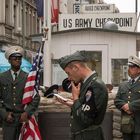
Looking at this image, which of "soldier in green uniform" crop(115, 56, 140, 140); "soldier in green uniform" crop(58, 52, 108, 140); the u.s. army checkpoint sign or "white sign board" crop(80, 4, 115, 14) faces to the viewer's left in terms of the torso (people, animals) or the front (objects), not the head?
"soldier in green uniform" crop(58, 52, 108, 140)

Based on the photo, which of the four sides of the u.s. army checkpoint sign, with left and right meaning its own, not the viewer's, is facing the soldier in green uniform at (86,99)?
front

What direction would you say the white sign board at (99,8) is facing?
toward the camera

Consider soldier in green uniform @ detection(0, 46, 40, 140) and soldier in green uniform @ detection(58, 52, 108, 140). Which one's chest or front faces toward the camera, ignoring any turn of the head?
soldier in green uniform @ detection(0, 46, 40, 140)

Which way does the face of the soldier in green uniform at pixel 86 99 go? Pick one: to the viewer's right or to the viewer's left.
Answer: to the viewer's left

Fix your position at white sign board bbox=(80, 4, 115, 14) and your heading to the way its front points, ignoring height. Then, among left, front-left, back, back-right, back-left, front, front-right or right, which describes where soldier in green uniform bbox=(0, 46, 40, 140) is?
front

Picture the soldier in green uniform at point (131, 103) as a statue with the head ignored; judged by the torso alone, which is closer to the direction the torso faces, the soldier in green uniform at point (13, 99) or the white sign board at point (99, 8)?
the soldier in green uniform

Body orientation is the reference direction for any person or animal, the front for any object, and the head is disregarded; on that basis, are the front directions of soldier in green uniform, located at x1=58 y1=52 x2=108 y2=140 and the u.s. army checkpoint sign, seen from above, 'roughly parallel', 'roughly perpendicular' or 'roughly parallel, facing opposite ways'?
roughly perpendicular

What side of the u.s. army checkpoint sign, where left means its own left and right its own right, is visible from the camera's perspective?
front

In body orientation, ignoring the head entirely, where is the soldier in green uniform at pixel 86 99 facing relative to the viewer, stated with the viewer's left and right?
facing to the left of the viewer

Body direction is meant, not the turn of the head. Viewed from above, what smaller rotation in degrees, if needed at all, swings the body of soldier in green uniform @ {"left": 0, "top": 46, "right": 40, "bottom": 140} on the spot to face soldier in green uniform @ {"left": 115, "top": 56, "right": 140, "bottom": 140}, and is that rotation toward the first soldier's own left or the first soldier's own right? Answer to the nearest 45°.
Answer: approximately 90° to the first soldier's own left

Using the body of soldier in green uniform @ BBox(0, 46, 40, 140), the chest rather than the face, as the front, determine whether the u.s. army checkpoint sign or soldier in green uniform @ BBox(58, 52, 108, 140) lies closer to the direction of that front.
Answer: the soldier in green uniform

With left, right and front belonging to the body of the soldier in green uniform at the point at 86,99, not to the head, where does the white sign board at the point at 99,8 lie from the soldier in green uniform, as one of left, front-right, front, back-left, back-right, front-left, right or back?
right

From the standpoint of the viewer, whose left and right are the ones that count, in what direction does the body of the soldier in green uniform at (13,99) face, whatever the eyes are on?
facing the viewer
